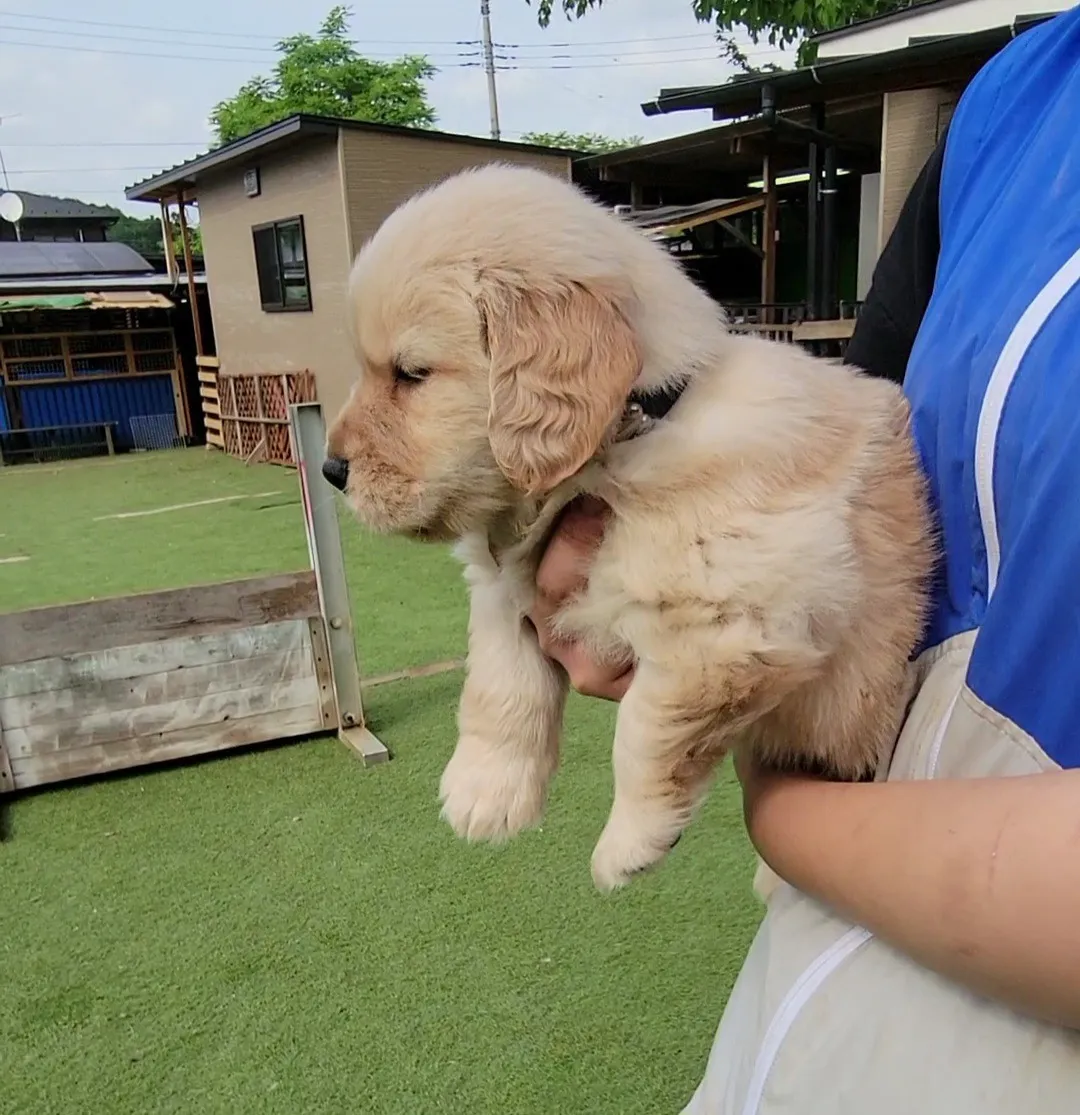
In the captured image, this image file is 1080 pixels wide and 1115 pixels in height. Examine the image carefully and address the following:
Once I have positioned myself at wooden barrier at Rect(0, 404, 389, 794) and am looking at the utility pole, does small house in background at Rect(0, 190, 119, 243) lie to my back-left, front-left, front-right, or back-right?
front-left

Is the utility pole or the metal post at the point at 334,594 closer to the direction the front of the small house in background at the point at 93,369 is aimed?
the metal post

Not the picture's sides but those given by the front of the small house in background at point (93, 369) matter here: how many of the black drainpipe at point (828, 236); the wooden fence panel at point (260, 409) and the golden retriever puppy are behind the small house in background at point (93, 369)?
0

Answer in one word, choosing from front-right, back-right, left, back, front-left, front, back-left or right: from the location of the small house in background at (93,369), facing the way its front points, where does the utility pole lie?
back-left

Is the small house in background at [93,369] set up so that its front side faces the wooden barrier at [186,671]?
yes

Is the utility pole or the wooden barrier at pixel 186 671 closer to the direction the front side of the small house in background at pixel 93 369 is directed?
the wooden barrier

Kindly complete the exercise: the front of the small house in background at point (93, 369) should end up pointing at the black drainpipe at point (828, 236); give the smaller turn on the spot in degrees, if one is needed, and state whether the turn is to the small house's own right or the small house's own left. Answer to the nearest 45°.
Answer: approximately 45° to the small house's own left

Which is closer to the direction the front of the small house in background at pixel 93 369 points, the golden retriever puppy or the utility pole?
the golden retriever puppy

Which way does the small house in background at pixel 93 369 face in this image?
toward the camera

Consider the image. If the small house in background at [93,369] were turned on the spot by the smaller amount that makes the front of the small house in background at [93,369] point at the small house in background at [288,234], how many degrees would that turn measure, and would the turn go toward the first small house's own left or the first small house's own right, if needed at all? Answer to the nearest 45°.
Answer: approximately 45° to the first small house's own left

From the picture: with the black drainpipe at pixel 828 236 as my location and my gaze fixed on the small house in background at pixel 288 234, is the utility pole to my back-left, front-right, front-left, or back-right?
front-right

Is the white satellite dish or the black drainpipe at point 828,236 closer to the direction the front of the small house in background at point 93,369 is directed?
the black drainpipe

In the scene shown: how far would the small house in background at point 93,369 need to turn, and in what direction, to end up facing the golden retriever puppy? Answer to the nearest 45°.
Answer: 0° — it already faces it
